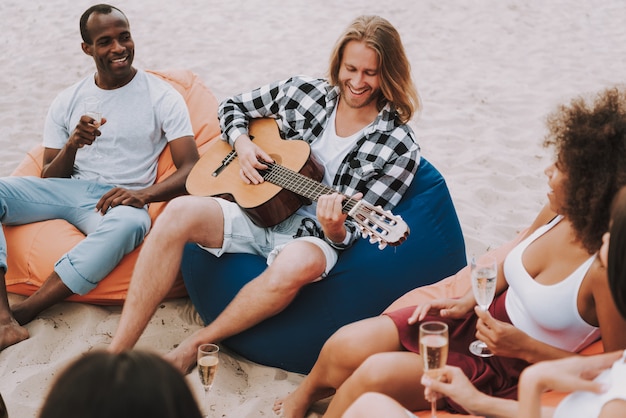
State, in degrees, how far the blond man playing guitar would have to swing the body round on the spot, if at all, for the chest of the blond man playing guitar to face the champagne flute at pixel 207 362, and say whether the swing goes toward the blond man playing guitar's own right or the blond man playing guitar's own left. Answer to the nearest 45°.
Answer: approximately 45° to the blond man playing guitar's own left

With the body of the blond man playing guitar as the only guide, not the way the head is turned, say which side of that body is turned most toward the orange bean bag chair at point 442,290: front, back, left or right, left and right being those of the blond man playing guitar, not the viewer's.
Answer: left

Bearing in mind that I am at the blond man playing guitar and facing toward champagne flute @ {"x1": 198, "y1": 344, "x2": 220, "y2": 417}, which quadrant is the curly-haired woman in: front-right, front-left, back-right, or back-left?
front-left

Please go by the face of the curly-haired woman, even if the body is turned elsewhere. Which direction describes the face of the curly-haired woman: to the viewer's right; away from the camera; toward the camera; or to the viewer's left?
to the viewer's left

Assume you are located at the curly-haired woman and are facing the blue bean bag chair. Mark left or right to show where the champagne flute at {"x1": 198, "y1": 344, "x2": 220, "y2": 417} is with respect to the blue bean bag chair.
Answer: left

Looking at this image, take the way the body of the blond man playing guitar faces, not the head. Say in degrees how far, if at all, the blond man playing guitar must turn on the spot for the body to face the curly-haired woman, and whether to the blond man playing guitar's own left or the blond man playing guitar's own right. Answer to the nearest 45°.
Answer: approximately 90° to the blond man playing guitar's own left

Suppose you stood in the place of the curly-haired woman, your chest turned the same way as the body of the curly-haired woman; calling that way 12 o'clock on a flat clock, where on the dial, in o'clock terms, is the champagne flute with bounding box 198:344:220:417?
The champagne flute is roughly at 1 o'clock from the curly-haired woman.

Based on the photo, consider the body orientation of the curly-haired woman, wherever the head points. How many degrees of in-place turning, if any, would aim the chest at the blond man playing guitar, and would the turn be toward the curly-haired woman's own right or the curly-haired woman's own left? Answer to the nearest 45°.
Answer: approximately 90° to the curly-haired woman's own right

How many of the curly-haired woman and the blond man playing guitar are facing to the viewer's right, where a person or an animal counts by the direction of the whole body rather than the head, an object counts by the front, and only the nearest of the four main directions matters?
0

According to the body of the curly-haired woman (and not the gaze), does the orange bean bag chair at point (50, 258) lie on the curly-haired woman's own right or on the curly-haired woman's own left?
on the curly-haired woman's own right
